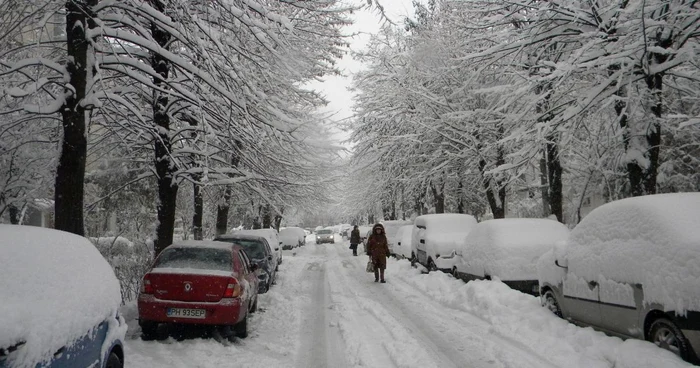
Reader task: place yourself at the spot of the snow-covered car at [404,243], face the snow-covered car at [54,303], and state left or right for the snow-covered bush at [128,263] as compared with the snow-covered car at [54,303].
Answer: right

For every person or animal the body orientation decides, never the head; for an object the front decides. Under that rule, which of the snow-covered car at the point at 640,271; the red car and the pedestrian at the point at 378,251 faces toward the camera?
the pedestrian

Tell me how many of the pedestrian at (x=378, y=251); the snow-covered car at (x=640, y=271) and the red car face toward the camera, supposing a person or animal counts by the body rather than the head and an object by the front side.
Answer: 1

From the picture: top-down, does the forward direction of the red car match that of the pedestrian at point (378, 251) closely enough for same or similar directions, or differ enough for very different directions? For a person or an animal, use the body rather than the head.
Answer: very different directions

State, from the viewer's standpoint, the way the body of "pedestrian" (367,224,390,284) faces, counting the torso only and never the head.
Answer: toward the camera

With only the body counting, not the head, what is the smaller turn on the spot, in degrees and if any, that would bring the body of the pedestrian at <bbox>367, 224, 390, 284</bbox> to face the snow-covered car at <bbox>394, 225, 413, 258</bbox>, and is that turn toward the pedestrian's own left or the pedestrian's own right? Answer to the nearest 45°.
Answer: approximately 180°

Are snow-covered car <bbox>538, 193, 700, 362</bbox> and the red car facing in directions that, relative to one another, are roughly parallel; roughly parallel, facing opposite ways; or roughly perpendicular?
roughly parallel

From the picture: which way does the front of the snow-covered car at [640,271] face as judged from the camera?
facing away from the viewer and to the left of the viewer

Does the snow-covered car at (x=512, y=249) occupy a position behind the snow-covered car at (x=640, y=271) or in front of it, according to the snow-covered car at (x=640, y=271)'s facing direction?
in front

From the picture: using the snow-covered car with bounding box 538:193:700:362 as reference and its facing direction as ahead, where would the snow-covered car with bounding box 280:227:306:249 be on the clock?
the snow-covered car with bounding box 280:227:306:249 is roughly at 12 o'clock from the snow-covered car with bounding box 538:193:700:362.

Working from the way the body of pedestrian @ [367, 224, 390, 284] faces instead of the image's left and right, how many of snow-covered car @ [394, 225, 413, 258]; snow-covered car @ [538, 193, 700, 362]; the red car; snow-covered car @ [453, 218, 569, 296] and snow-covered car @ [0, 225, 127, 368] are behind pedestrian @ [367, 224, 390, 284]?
1

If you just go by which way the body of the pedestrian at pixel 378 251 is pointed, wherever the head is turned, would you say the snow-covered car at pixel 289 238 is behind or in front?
behind

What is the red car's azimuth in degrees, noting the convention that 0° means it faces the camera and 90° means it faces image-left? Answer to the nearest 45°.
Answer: approximately 180°

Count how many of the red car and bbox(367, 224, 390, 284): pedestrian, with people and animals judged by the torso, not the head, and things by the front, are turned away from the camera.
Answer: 1
